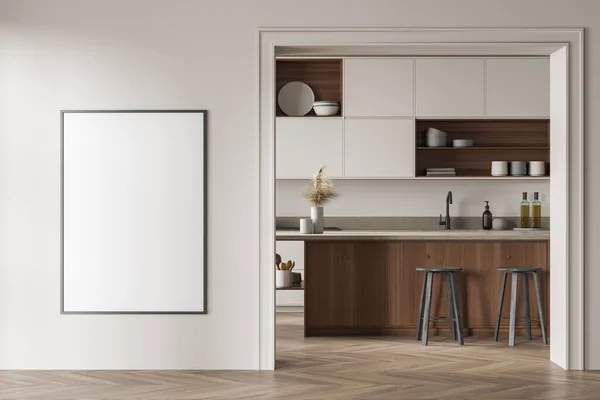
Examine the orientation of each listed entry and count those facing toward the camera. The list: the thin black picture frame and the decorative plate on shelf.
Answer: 2

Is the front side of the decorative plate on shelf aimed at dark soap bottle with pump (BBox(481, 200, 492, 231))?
no

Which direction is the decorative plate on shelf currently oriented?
toward the camera

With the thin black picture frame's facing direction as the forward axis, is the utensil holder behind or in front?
behind

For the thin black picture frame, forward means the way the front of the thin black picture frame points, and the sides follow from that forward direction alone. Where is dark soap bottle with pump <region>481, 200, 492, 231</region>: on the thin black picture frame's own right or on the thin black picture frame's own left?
on the thin black picture frame's own left

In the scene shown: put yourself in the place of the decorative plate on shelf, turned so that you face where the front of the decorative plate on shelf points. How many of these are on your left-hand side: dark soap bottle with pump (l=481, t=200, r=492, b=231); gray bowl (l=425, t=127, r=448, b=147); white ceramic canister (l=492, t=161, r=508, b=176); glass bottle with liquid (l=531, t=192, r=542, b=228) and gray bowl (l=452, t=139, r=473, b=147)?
5

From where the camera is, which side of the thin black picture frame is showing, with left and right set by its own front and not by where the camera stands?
front

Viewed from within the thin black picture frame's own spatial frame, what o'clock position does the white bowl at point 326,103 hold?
The white bowl is roughly at 7 o'clock from the thin black picture frame.

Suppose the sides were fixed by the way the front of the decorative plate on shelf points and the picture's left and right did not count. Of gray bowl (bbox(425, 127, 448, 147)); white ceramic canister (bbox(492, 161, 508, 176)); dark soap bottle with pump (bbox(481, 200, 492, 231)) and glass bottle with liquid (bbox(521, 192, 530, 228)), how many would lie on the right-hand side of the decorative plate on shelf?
0

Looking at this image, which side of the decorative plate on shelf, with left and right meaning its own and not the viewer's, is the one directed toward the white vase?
front

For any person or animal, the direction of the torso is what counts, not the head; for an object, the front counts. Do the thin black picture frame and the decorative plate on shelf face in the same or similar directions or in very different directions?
same or similar directions

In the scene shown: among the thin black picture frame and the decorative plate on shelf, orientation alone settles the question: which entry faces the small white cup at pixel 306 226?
the decorative plate on shelf

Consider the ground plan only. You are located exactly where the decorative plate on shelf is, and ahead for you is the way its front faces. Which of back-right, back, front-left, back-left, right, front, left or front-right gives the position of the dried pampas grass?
front

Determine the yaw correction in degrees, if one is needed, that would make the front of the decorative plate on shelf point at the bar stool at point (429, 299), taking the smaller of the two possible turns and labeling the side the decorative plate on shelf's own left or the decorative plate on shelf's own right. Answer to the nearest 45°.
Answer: approximately 45° to the decorative plate on shelf's own left

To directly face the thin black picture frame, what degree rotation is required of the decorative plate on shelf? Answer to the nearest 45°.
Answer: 0° — it already faces it

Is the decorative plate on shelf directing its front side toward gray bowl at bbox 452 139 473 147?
no

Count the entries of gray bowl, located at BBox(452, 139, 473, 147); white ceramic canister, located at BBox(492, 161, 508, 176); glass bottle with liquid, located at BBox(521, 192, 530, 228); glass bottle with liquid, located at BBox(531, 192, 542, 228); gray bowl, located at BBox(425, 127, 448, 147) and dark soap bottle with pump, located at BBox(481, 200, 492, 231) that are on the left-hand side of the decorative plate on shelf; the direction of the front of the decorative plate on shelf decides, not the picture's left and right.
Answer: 6
